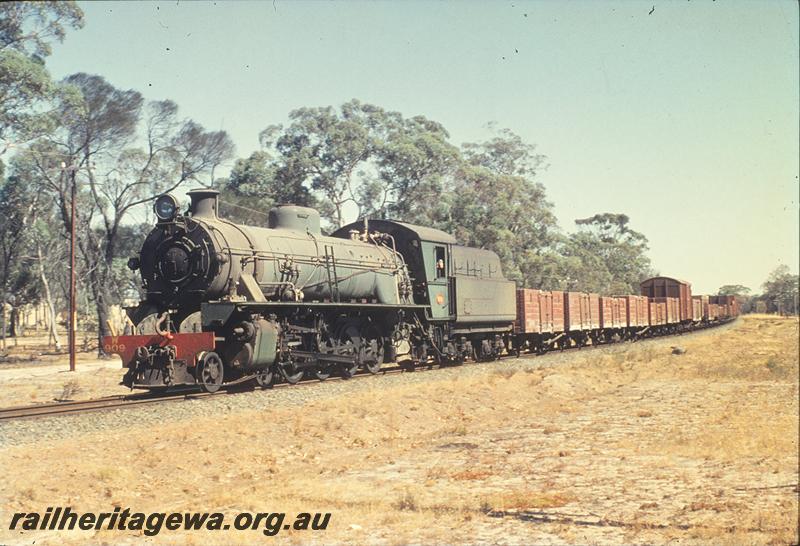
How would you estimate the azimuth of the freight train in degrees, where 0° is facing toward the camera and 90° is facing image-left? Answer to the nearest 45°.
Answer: approximately 45°
